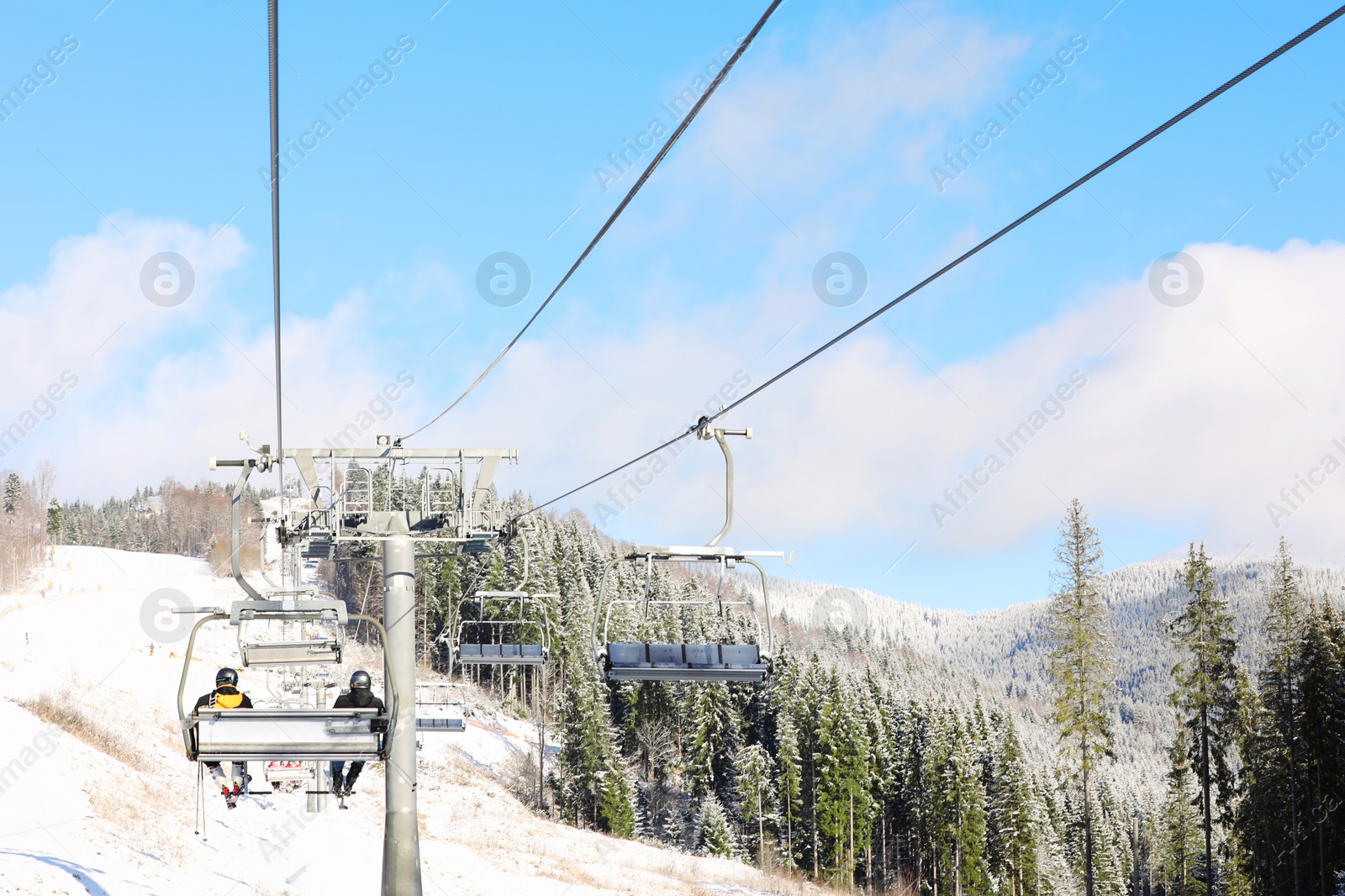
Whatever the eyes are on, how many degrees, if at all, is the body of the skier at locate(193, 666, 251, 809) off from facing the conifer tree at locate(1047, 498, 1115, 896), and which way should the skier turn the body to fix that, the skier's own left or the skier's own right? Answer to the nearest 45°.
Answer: approximately 45° to the skier's own right

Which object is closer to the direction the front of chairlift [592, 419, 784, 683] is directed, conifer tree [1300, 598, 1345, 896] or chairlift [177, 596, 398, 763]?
the chairlift

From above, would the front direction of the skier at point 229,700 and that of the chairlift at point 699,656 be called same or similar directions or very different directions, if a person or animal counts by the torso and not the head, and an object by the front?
very different directions

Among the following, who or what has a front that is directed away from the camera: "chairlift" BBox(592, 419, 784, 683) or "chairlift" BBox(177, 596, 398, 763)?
"chairlift" BBox(177, 596, 398, 763)

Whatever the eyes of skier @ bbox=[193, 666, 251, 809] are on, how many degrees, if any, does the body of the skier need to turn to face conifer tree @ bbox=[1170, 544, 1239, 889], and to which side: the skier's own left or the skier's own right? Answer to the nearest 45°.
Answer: approximately 45° to the skier's own right

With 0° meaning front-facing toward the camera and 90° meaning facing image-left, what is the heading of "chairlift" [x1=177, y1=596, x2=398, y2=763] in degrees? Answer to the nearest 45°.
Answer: approximately 180°

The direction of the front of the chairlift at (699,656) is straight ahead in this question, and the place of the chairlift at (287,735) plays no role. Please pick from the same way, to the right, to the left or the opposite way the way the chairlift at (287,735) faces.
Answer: the opposite way

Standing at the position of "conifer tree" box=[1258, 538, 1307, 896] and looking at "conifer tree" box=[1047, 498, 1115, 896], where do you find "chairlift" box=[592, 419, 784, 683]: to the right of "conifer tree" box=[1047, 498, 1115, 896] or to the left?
left

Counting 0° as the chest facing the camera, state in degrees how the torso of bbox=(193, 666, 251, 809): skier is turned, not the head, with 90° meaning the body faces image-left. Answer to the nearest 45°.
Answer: approximately 180°

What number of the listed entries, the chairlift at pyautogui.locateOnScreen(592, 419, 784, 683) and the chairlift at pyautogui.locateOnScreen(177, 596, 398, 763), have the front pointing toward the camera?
1

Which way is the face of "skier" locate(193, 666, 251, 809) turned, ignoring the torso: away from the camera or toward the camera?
away from the camera
